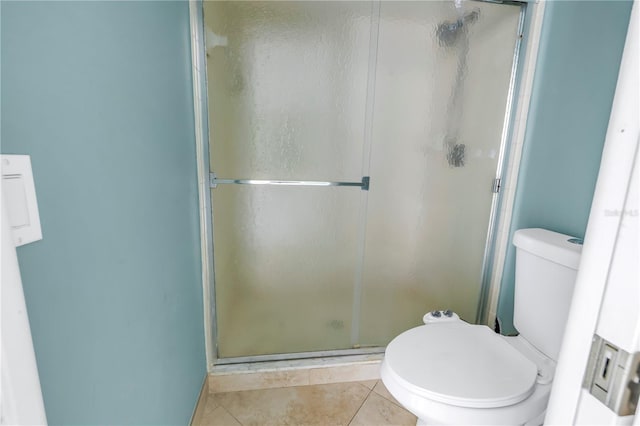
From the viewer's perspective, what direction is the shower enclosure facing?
toward the camera

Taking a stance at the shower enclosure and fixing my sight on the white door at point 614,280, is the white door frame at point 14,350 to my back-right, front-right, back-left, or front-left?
front-right

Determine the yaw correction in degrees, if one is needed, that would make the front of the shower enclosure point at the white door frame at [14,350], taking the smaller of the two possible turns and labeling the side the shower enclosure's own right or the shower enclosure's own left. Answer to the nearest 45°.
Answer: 0° — it already faces it

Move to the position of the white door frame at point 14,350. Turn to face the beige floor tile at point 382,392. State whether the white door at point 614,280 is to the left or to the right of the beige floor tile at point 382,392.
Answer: right

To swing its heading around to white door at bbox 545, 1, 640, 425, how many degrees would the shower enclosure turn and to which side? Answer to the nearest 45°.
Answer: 0° — it already faces it
